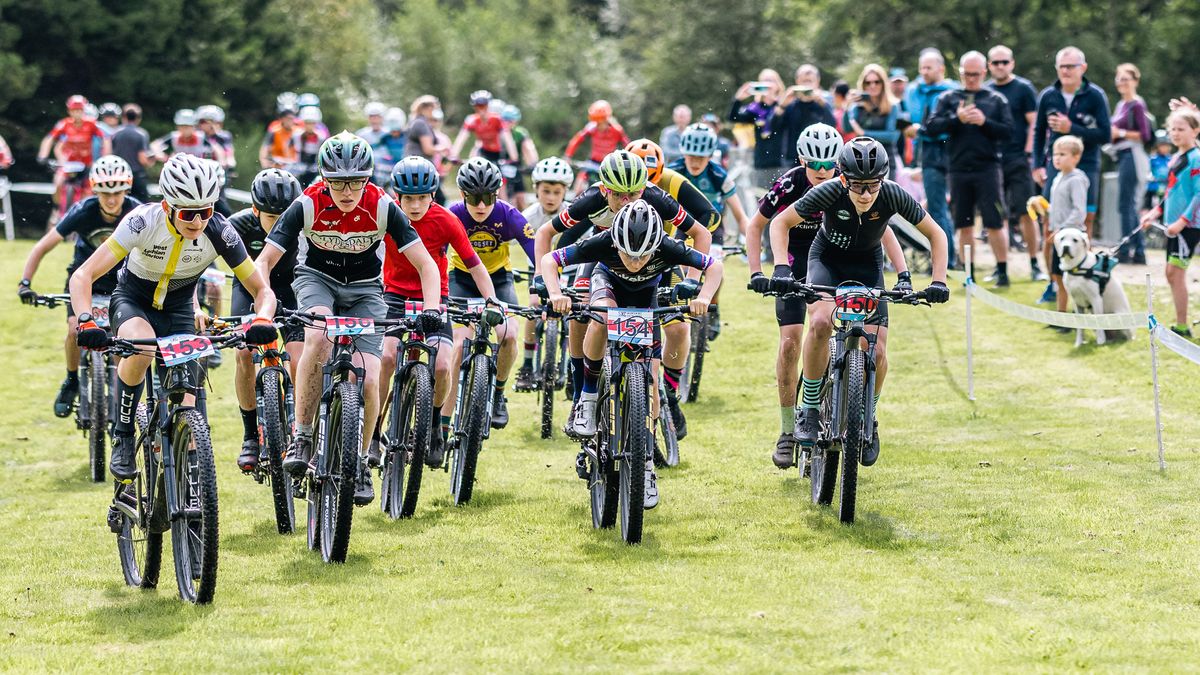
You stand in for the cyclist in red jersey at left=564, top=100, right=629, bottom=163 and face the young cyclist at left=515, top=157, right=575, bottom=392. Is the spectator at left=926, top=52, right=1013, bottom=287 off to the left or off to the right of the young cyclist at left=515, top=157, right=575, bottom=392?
left

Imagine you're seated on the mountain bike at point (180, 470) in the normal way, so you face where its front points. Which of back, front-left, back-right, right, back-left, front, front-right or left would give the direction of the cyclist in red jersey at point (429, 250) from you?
back-left

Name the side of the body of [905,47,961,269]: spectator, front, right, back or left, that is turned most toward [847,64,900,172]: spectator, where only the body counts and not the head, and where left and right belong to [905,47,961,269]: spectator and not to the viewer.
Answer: right

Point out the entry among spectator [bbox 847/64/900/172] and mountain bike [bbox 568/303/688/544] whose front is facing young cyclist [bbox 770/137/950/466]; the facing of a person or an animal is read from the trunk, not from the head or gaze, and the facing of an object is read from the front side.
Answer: the spectator

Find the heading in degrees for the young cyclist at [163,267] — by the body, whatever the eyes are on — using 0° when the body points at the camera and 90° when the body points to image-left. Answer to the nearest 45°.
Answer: approximately 0°

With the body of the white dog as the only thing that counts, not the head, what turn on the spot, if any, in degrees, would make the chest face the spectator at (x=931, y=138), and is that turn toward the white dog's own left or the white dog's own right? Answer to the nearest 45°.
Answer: approximately 90° to the white dog's own right

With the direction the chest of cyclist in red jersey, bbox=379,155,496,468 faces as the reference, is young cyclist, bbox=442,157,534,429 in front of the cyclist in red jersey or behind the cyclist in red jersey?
behind

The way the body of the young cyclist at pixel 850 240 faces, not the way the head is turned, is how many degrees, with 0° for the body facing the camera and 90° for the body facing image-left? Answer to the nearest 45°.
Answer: approximately 0°

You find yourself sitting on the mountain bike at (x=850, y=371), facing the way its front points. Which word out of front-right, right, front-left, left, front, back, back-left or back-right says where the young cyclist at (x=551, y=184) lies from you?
back-right
